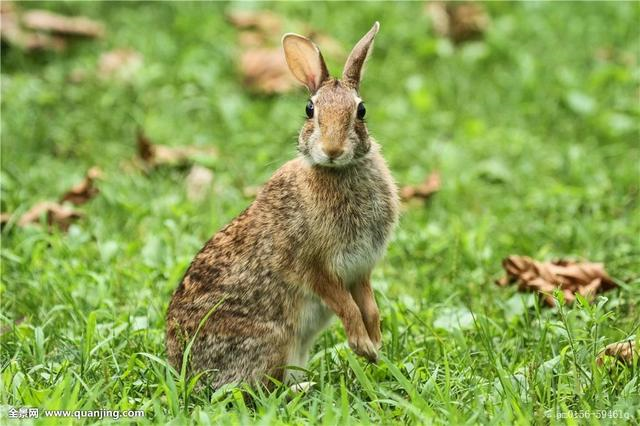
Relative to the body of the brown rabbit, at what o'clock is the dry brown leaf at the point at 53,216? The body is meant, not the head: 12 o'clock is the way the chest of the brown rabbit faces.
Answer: The dry brown leaf is roughly at 6 o'clock from the brown rabbit.

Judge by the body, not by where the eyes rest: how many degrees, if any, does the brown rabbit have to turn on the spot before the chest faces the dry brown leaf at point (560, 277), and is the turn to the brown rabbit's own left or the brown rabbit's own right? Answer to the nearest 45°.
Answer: approximately 90° to the brown rabbit's own left

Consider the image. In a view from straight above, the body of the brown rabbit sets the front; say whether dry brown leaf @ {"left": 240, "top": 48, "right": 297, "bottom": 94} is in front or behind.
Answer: behind

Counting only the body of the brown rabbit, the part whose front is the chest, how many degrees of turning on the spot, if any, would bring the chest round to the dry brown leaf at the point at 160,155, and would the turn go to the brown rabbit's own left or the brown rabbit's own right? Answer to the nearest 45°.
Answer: approximately 135° to the brown rabbit's own left

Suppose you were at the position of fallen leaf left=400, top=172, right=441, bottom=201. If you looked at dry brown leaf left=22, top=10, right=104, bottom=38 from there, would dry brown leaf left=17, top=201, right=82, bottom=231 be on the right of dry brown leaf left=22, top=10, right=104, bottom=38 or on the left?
left

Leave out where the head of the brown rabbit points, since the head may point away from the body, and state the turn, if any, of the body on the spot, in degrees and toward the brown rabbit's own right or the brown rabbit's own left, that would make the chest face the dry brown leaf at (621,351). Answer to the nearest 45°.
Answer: approximately 45° to the brown rabbit's own left

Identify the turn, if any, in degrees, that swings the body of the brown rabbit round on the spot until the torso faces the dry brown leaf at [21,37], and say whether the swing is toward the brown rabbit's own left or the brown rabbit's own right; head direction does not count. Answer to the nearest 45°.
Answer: approximately 180°

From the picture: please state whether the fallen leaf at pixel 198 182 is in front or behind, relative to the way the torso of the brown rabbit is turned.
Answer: behind

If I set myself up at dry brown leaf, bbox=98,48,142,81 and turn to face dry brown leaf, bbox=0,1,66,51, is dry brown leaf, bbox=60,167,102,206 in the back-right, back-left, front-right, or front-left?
back-left

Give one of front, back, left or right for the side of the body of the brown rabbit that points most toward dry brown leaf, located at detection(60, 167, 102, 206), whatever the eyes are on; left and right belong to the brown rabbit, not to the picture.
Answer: back

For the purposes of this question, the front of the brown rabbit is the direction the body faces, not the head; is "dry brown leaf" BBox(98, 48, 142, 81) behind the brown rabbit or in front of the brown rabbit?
behind
